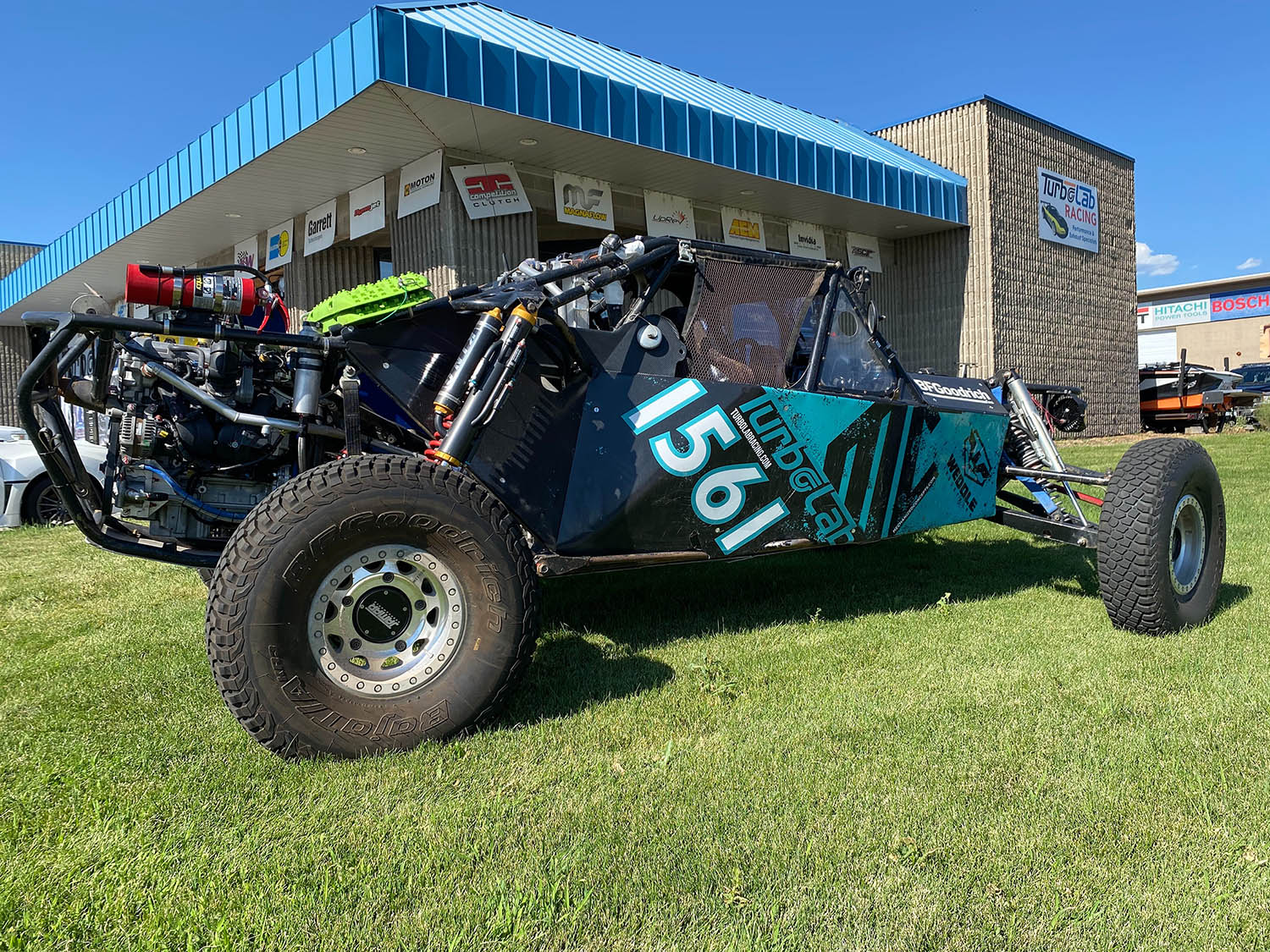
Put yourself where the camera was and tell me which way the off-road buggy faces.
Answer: facing away from the viewer and to the right of the viewer

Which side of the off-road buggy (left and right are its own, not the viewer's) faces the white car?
left

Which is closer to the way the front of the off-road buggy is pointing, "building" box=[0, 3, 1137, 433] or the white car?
the building

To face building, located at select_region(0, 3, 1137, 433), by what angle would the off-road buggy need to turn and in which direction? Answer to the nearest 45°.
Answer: approximately 45° to its left

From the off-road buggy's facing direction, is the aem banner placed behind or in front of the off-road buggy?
in front
